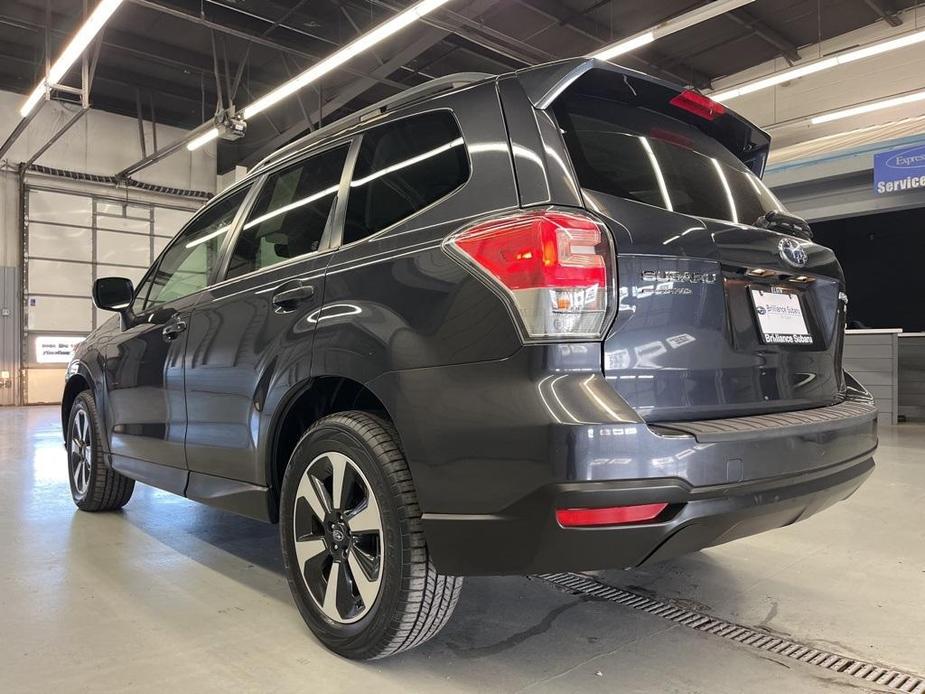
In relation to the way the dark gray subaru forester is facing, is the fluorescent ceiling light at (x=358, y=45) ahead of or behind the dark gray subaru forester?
ahead

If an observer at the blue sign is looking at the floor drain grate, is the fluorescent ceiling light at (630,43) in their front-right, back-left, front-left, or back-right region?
front-right

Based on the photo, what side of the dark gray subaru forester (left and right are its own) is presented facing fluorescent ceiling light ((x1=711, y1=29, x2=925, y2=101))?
right

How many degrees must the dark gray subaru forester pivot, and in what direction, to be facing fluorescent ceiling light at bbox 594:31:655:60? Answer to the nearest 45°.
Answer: approximately 45° to its right

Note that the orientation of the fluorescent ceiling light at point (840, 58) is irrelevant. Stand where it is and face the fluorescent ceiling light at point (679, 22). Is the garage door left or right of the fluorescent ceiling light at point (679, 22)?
right

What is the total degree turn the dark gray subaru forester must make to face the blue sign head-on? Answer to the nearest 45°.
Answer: approximately 90° to its right

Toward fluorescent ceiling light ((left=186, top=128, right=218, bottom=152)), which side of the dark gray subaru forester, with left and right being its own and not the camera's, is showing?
front

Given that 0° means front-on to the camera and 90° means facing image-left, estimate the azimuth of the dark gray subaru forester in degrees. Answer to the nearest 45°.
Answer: approximately 135°

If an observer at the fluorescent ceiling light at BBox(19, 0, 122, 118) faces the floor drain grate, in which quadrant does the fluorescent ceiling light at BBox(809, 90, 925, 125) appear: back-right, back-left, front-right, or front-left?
front-left
